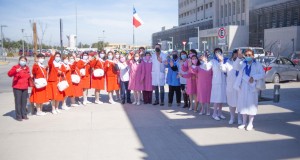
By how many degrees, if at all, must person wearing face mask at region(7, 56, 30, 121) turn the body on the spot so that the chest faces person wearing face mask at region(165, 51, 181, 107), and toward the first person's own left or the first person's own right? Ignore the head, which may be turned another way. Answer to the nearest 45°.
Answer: approximately 90° to the first person's own left

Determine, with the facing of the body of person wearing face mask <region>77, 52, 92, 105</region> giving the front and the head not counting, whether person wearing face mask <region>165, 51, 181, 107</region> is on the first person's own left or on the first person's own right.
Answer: on the first person's own left

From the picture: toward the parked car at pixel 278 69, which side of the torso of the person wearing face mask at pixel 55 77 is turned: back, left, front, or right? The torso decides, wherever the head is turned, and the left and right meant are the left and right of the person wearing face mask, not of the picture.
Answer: left

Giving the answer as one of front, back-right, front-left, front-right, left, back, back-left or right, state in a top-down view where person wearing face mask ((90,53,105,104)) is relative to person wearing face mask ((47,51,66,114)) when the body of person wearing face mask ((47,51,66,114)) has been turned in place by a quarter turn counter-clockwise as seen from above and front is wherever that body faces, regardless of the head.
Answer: front

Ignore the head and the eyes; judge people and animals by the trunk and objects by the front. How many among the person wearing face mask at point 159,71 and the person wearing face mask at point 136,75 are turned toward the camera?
2

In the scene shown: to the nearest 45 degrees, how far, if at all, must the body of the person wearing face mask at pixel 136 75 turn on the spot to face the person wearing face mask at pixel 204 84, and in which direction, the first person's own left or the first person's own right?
approximately 45° to the first person's own left

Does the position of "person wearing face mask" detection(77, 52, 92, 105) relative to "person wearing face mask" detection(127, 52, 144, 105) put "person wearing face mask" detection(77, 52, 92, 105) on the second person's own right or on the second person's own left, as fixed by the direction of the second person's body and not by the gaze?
on the second person's own right

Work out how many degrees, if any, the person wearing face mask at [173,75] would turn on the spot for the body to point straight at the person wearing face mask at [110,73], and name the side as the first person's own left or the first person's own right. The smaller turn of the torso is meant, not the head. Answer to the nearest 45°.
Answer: approximately 90° to the first person's own right

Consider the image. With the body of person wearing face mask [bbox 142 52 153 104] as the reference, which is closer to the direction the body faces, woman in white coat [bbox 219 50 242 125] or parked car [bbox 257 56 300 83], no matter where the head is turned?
the woman in white coat

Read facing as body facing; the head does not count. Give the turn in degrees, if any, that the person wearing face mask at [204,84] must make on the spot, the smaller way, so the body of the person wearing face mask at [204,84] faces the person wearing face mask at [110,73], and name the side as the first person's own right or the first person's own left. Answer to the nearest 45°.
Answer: approximately 90° to the first person's own right

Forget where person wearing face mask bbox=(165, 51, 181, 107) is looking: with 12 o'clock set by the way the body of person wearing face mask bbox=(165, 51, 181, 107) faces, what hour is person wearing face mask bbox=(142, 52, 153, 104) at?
person wearing face mask bbox=(142, 52, 153, 104) is roughly at 4 o'clock from person wearing face mask bbox=(165, 51, 181, 107).

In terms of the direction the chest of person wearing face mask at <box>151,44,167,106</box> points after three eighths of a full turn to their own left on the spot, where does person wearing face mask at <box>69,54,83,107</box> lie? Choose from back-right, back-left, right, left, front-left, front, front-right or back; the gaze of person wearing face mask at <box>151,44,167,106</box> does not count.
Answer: back-left
